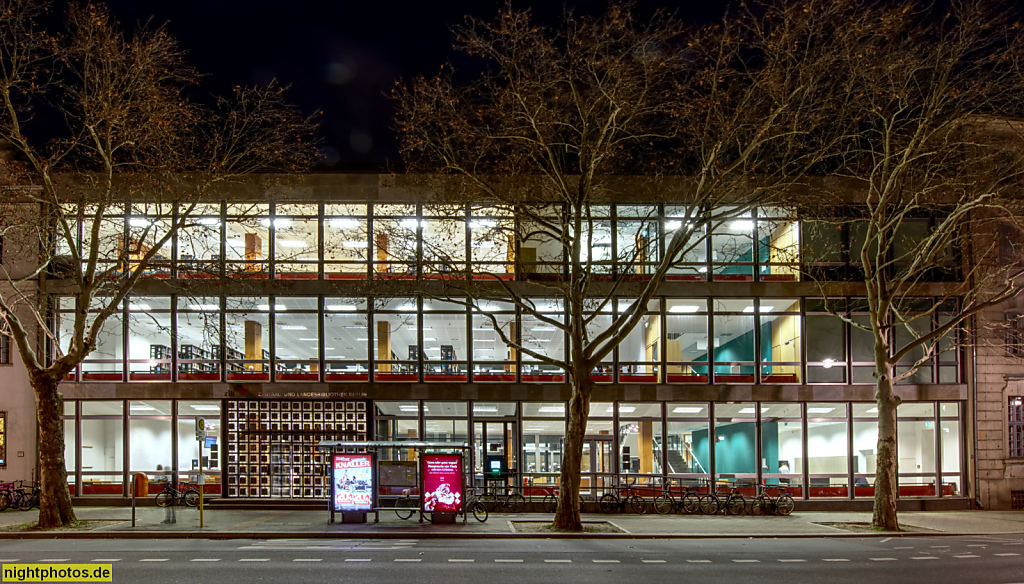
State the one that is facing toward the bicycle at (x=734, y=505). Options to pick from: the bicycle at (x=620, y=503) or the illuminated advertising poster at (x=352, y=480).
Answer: the bicycle at (x=620, y=503)

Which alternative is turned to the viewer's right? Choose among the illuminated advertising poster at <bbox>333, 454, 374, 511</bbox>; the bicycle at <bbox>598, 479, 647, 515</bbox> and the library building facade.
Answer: the bicycle

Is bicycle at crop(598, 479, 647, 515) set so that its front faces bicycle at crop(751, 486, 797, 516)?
yes

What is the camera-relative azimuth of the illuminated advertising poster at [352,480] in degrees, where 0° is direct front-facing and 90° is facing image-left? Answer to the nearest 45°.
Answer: approximately 0°

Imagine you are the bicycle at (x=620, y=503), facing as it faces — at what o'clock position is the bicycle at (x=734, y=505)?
the bicycle at (x=734, y=505) is roughly at 12 o'clock from the bicycle at (x=620, y=503).

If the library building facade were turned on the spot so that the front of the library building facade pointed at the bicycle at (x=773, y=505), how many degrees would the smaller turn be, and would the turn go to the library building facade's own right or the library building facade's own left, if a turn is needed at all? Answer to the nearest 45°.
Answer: approximately 90° to the library building facade's own left

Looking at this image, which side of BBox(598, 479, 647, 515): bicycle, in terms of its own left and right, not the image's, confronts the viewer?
right

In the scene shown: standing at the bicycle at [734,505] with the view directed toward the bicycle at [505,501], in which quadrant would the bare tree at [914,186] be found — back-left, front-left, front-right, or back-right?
back-left

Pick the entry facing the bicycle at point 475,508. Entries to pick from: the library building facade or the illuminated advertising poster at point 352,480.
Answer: the library building facade
